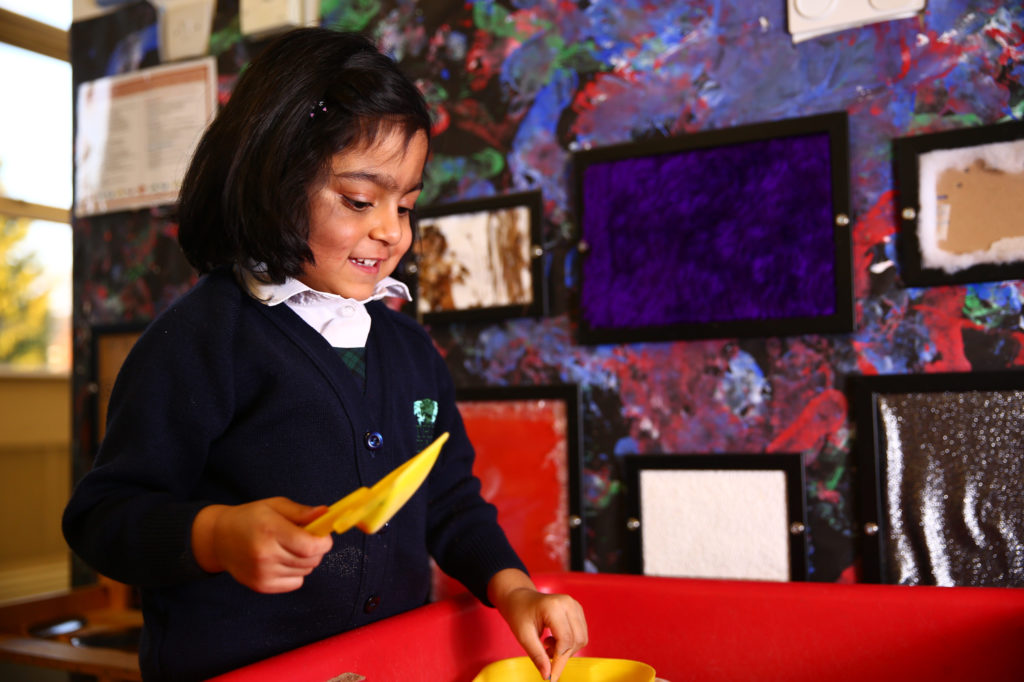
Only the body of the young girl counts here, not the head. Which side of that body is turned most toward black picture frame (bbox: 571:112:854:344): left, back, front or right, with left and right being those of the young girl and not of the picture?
left

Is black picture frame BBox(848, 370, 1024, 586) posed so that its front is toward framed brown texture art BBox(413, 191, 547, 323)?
no

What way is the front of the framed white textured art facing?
toward the camera

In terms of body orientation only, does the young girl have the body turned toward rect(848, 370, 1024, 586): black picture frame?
no

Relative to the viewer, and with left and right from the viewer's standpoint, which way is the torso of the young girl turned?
facing the viewer and to the right of the viewer

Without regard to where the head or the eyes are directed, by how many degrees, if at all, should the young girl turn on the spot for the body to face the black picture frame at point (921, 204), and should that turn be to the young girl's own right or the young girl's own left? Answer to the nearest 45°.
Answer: approximately 45° to the young girl's own left

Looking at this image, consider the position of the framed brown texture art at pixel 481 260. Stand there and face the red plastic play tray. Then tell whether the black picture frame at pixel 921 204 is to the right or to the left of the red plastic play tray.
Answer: left

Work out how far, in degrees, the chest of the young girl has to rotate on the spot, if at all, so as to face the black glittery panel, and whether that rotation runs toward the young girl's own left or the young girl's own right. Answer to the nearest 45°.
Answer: approximately 45° to the young girl's own left

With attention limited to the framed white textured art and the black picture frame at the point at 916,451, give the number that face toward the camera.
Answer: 2

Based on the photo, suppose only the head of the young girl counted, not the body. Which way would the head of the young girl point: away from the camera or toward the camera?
toward the camera

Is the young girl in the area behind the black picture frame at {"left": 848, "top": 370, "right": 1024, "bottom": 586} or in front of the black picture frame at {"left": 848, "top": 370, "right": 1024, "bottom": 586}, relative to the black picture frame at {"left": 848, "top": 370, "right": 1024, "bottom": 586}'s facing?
in front

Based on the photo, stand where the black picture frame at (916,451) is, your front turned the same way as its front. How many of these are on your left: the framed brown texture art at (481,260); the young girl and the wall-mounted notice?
0

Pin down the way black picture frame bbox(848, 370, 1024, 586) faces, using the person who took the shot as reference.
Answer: facing the viewer

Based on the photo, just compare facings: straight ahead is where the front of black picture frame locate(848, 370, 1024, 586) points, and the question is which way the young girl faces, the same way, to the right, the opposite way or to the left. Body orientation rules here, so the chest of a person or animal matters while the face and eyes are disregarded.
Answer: to the left

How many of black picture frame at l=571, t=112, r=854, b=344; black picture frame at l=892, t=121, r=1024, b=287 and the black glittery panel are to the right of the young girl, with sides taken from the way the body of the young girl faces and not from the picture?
0

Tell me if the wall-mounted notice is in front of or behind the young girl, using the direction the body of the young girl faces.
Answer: behind

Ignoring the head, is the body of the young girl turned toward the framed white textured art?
no
